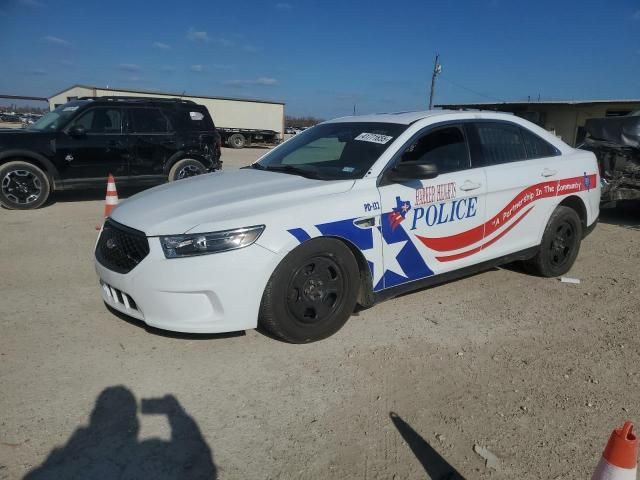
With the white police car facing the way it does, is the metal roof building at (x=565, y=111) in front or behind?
behind

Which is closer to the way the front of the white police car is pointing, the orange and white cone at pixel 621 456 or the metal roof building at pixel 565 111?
the orange and white cone

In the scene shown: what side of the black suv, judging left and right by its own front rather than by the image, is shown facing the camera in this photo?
left

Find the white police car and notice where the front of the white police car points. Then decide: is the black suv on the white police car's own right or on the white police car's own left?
on the white police car's own right

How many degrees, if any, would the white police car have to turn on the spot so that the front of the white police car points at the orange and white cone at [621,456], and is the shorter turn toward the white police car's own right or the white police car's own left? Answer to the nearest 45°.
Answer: approximately 90° to the white police car's own left

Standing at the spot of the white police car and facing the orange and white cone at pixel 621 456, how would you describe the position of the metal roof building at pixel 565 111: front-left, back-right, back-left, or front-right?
back-left

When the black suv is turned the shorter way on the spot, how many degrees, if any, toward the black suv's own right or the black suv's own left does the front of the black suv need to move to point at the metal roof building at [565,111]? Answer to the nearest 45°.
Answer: approximately 135° to the black suv's own right

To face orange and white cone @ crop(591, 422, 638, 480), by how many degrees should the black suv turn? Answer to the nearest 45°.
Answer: approximately 90° to its left

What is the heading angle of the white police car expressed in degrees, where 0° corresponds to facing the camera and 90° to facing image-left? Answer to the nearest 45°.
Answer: approximately 45°
